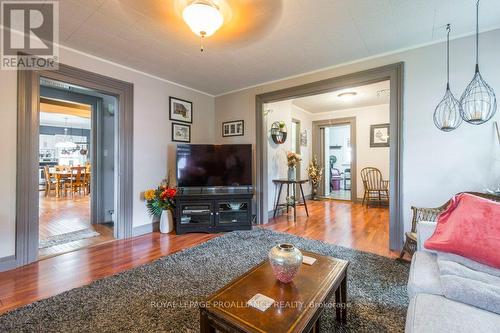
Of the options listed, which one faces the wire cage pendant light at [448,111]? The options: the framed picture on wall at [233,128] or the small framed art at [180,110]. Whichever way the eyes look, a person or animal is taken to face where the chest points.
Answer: the small framed art

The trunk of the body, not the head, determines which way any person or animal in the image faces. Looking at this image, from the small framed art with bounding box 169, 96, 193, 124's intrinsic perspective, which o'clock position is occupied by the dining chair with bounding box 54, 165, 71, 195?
The dining chair is roughly at 6 o'clock from the small framed art.

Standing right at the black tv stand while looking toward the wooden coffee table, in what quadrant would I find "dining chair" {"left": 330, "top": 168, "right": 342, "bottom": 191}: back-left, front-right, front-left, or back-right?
back-left

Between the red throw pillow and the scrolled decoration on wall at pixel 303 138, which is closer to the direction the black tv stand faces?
the red throw pillow

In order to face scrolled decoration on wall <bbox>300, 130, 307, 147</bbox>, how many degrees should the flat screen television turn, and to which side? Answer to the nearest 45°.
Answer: approximately 135° to its left

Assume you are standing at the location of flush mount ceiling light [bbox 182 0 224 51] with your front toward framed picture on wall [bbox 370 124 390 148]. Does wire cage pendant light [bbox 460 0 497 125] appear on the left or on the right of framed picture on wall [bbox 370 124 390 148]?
right

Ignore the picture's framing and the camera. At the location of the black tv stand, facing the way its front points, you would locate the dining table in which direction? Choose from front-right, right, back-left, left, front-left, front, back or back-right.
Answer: back-right

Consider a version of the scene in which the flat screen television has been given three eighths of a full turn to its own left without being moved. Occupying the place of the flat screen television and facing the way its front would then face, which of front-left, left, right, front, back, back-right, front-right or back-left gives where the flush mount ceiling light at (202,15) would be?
back-right

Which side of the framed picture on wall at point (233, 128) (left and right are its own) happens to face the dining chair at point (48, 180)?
right

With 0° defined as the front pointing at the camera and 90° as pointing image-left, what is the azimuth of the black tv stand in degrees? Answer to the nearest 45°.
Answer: approximately 0°

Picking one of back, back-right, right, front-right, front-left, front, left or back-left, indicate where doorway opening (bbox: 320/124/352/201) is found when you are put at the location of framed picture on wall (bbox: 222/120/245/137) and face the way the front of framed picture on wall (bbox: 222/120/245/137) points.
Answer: back

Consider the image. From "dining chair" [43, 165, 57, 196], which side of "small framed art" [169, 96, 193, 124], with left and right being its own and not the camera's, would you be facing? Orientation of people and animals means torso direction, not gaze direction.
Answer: back

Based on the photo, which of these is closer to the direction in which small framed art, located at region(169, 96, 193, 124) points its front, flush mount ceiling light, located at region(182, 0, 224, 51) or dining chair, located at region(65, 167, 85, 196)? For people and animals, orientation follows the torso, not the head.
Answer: the flush mount ceiling light

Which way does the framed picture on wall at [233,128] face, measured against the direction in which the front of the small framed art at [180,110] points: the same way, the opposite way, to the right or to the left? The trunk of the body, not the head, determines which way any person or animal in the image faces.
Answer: to the right
